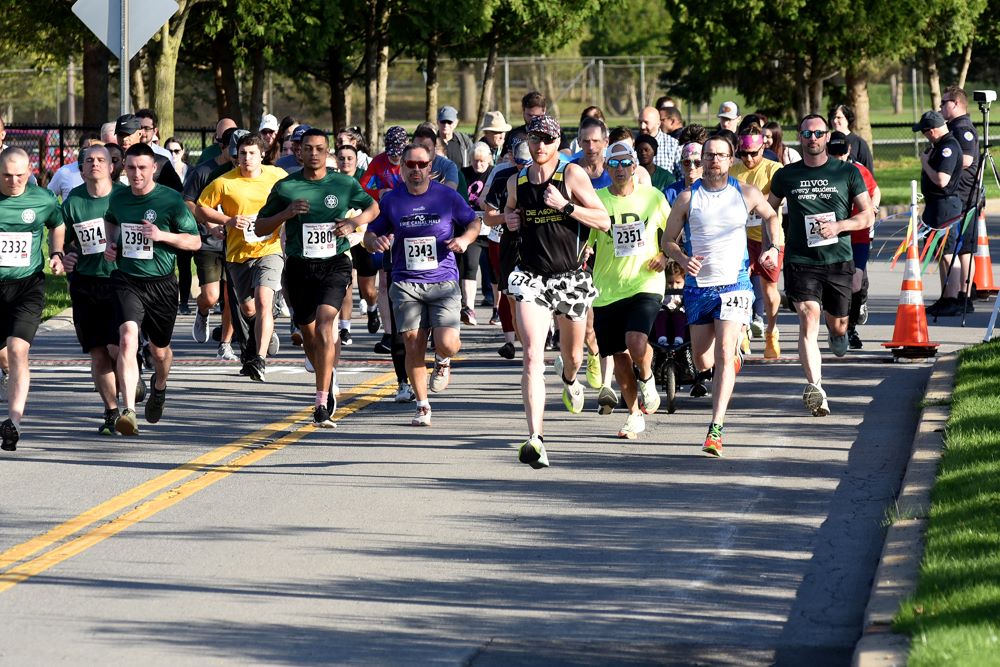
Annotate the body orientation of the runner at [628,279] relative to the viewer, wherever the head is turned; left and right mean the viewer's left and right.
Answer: facing the viewer

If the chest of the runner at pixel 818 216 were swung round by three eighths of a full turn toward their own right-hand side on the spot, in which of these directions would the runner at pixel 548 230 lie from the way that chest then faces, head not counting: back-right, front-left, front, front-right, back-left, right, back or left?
left

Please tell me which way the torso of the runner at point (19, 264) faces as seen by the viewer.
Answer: toward the camera

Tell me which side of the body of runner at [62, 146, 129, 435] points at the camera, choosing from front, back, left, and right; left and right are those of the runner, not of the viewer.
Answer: front

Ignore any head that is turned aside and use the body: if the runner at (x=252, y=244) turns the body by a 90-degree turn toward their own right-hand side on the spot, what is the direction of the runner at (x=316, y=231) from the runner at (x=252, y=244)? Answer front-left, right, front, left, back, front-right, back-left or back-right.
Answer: left

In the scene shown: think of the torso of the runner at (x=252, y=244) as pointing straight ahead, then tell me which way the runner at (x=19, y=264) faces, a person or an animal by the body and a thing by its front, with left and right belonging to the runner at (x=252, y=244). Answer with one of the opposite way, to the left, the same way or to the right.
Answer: the same way

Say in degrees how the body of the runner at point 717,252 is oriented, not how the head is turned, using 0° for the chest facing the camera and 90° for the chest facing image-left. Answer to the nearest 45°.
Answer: approximately 0°

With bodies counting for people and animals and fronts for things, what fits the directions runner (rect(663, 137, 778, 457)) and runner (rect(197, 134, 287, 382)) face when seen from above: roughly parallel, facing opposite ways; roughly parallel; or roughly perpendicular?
roughly parallel

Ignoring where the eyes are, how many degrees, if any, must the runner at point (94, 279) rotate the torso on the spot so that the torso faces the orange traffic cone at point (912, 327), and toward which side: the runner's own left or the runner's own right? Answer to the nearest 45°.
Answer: approximately 90° to the runner's own left

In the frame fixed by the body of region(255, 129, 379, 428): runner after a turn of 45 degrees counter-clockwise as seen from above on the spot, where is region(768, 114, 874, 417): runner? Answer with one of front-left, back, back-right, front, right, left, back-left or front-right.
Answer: front-left

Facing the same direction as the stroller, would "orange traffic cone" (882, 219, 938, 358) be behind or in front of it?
behind

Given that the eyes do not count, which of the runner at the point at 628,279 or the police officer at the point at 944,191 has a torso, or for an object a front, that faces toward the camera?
the runner

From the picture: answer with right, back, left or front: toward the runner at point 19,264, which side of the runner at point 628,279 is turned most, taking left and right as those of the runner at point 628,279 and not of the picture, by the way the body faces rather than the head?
right

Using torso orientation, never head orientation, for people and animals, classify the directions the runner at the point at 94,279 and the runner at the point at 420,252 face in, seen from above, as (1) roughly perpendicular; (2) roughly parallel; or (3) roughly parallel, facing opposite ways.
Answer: roughly parallel

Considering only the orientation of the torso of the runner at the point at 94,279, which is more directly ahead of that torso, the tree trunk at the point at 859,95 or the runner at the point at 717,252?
the runner

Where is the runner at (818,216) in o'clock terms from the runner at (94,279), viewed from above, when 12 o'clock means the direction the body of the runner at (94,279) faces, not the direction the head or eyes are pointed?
the runner at (818,216) is roughly at 9 o'clock from the runner at (94,279).

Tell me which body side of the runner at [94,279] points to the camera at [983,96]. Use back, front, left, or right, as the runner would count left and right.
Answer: left

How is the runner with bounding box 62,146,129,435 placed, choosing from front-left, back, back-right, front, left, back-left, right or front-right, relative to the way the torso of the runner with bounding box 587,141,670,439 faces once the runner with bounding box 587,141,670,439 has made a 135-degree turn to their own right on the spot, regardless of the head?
front-left

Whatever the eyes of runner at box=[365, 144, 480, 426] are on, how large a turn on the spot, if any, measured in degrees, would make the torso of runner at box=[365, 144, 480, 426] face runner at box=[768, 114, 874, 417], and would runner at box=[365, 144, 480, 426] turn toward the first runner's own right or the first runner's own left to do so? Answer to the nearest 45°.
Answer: approximately 90° to the first runner's own left

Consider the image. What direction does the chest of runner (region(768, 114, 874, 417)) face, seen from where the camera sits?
toward the camera
